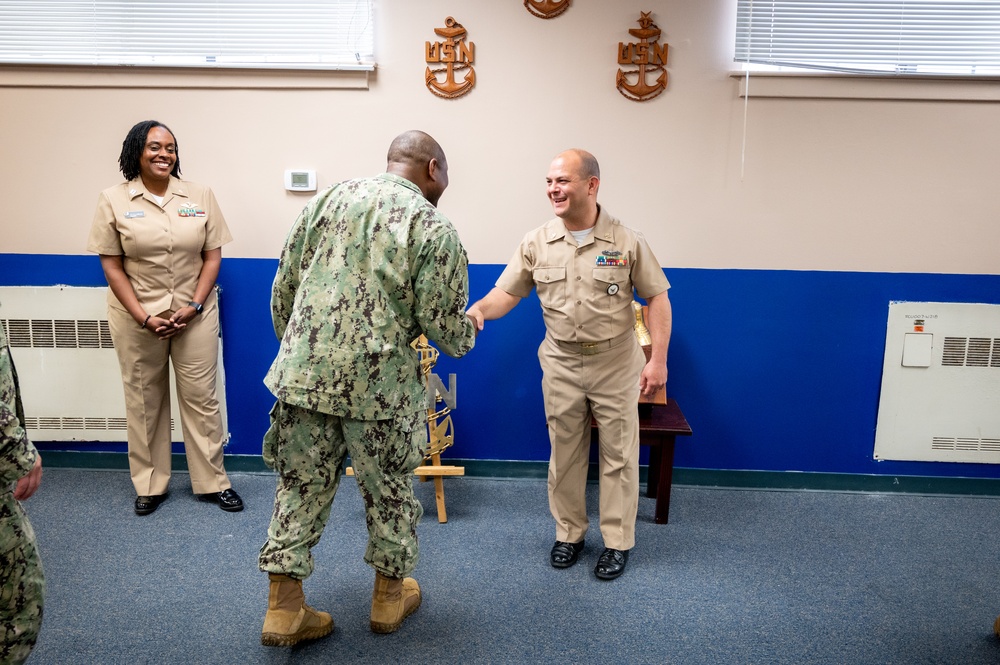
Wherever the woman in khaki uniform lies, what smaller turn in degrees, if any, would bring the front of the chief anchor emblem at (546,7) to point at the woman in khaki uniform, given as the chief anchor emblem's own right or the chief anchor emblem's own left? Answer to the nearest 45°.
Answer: approximately 90° to the chief anchor emblem's own right

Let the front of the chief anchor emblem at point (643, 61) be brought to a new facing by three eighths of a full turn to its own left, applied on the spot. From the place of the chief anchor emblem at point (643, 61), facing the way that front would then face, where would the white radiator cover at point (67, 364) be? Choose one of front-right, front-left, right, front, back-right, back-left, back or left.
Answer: back-left

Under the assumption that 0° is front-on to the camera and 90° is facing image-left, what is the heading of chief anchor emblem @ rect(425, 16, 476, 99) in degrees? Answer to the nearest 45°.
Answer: approximately 0°

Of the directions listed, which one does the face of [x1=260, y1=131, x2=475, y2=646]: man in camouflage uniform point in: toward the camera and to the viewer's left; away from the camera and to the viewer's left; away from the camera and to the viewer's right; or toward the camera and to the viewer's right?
away from the camera and to the viewer's right

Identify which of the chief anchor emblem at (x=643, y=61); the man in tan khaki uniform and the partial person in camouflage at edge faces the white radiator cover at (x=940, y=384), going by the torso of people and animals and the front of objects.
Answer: the partial person in camouflage at edge

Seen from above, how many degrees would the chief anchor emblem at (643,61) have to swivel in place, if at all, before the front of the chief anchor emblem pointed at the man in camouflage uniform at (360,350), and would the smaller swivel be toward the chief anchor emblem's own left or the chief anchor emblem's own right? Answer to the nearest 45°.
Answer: approximately 45° to the chief anchor emblem's own right

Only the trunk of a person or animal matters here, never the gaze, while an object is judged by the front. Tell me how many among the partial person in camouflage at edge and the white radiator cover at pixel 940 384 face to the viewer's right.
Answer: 1
